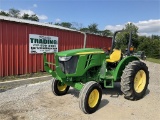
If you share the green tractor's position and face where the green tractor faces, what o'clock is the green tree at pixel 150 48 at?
The green tree is roughly at 5 o'clock from the green tractor.

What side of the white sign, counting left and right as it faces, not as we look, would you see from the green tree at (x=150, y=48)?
left

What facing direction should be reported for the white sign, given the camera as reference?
facing the viewer and to the right of the viewer

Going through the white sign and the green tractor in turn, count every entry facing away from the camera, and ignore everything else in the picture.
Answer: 0

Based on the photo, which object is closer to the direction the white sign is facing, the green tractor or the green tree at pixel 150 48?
the green tractor

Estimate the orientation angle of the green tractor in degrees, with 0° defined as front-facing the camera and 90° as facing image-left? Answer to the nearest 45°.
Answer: approximately 45°

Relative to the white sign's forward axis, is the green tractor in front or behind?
in front
